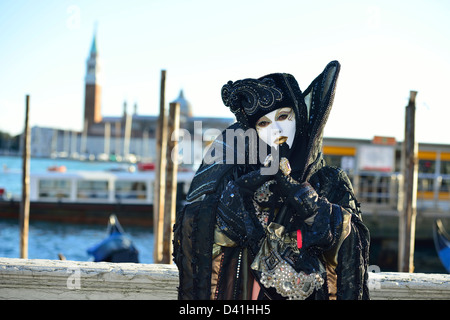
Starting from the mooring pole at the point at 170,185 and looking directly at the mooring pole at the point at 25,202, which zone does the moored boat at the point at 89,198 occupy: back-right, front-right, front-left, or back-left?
front-right

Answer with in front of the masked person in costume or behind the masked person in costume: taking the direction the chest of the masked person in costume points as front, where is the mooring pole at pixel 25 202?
behind

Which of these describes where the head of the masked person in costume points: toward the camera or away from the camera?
toward the camera

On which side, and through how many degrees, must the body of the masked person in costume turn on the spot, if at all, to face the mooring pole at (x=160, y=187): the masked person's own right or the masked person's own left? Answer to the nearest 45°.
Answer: approximately 180°

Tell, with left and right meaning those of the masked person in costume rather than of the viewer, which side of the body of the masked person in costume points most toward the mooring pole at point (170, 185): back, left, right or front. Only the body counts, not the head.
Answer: back

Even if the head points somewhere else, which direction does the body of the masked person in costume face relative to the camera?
toward the camera
